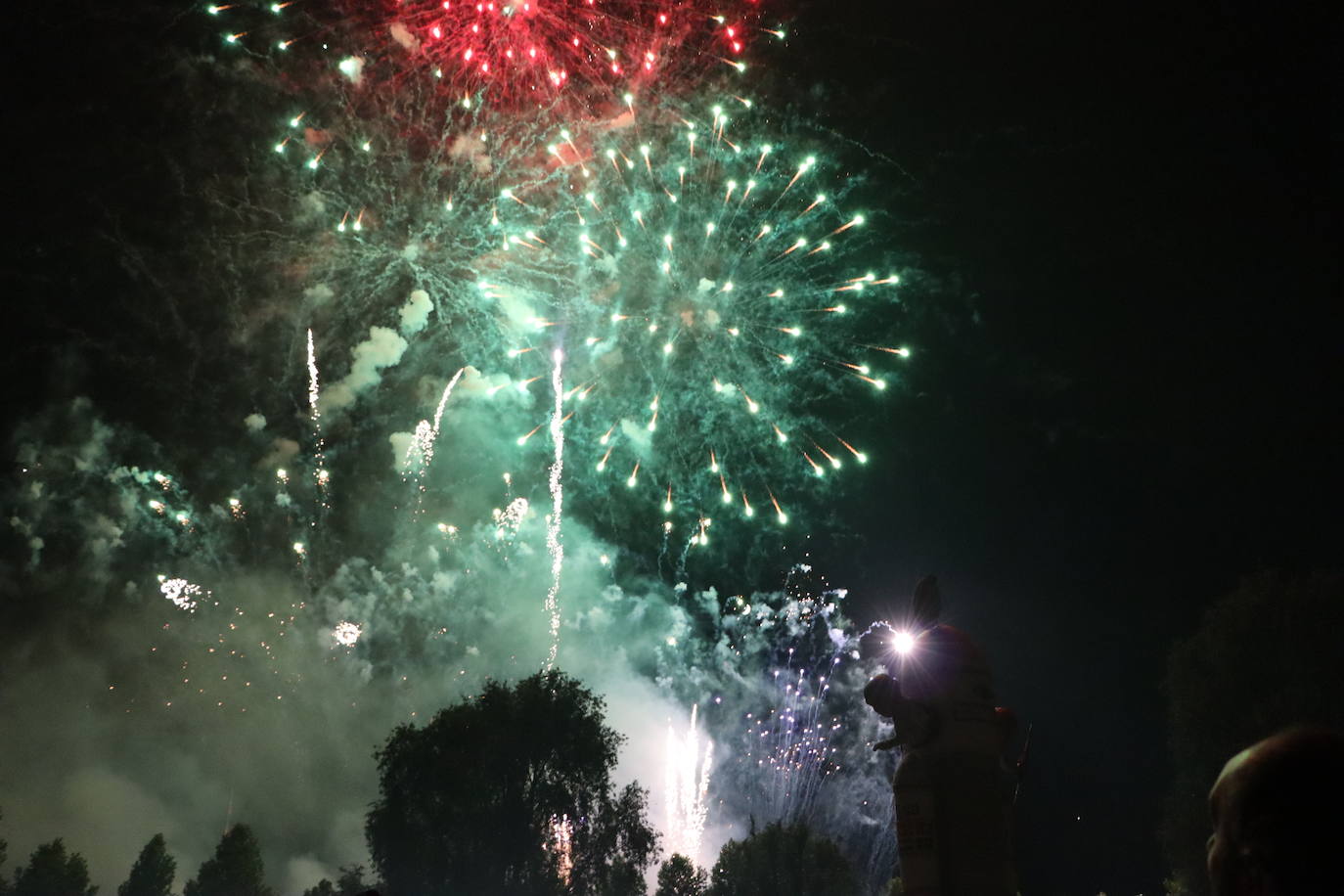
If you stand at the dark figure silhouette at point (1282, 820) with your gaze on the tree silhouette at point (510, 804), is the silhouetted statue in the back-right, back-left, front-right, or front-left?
front-right

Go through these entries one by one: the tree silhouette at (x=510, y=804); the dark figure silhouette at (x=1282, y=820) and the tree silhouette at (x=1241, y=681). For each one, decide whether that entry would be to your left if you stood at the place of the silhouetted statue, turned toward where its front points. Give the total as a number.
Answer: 1

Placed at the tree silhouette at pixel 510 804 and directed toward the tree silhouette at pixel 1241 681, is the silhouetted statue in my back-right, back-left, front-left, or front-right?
front-right

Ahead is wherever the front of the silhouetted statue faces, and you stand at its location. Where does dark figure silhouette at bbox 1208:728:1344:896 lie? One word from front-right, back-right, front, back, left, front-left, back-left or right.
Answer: left

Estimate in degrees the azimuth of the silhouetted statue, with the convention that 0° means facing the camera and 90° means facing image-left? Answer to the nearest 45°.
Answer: approximately 90°

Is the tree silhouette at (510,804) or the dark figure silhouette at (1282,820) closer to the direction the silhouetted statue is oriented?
the tree silhouette

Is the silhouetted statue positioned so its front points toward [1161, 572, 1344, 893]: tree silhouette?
no
